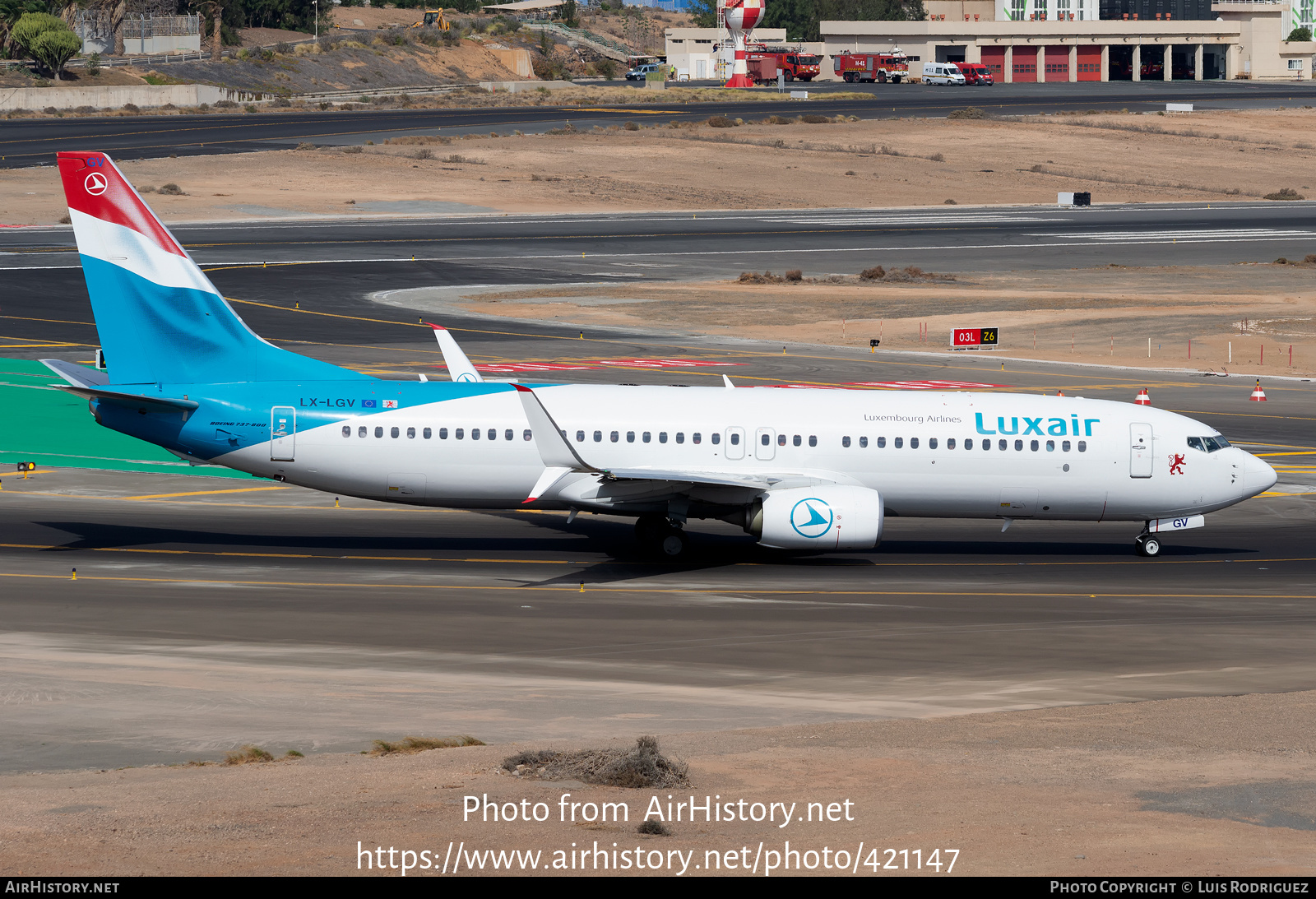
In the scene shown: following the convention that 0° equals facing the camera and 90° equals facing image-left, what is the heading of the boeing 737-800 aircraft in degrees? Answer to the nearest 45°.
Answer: approximately 270°

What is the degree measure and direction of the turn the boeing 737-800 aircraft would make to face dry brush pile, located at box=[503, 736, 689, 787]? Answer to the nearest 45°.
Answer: approximately 90° to its right

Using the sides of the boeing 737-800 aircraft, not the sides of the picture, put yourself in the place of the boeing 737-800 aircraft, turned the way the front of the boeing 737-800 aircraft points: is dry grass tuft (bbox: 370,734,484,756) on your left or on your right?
on your right

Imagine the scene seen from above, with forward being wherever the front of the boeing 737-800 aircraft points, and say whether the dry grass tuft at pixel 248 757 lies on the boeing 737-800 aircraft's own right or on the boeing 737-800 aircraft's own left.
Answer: on the boeing 737-800 aircraft's own right

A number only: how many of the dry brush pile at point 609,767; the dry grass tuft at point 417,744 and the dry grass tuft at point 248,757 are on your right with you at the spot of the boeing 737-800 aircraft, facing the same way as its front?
3

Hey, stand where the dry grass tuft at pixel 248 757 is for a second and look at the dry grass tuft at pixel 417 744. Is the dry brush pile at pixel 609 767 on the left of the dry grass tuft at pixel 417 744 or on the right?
right
